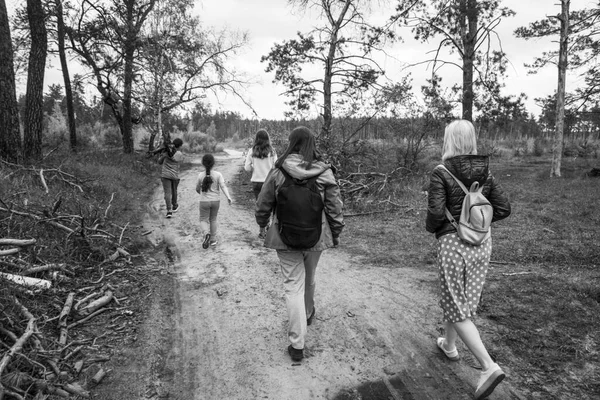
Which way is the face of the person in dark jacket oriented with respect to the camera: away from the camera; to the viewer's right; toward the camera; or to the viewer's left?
away from the camera

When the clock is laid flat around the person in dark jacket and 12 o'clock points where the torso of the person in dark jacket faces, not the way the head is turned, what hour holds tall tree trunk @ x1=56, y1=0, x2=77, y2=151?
The tall tree trunk is roughly at 11 o'clock from the person in dark jacket.

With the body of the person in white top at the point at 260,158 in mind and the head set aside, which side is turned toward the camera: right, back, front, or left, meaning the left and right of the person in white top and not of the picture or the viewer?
back

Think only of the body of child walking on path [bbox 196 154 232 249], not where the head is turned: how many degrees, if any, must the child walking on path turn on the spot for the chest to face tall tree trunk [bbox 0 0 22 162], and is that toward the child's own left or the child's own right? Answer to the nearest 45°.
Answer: approximately 45° to the child's own left

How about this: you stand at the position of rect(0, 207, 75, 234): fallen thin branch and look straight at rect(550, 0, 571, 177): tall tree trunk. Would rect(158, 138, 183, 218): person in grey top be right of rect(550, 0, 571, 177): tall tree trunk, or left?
left

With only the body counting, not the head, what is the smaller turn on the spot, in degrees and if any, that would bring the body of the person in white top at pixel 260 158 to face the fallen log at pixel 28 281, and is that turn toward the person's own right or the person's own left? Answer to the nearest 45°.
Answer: approximately 135° to the person's own left

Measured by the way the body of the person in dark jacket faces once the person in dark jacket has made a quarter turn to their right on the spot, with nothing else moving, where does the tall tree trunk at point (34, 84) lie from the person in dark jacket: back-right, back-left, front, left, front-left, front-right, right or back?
back-left

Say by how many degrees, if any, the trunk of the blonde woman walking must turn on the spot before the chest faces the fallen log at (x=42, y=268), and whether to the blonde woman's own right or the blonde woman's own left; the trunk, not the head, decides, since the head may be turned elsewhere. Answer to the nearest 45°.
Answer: approximately 45° to the blonde woman's own left

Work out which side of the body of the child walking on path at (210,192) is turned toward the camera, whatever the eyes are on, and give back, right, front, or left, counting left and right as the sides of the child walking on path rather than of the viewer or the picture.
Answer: back

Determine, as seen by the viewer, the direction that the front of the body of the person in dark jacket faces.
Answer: away from the camera

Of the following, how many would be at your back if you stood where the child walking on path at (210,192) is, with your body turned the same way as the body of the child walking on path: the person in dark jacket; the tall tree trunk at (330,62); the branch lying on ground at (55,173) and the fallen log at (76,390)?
2

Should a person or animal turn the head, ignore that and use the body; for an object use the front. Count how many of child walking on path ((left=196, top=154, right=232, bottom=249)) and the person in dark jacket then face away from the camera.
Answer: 2
